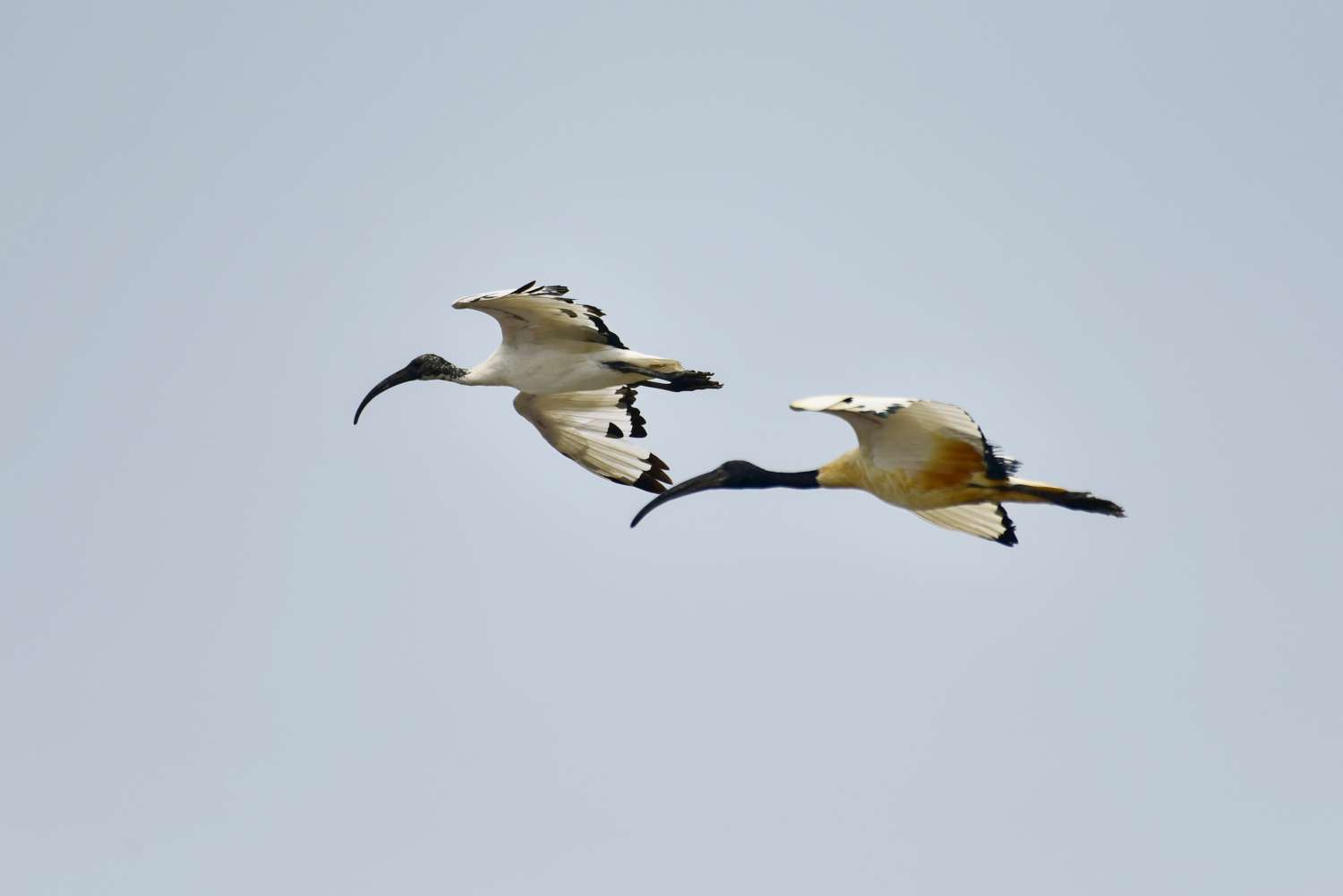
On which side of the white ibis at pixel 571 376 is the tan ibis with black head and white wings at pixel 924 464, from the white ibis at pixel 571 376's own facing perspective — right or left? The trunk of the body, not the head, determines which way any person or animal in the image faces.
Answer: on its left

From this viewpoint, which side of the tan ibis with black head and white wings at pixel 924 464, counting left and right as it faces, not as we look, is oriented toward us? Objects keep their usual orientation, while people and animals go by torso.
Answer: left

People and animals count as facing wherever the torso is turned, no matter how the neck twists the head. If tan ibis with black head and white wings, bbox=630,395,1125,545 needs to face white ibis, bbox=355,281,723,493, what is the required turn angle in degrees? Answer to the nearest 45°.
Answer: approximately 45° to its right

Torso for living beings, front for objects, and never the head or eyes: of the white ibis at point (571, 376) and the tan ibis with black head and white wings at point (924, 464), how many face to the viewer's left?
2

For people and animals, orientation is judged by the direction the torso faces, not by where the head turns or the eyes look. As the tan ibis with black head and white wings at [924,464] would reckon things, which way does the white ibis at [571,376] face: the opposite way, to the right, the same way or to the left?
the same way

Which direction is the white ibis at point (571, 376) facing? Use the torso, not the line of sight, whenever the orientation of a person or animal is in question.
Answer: to the viewer's left
